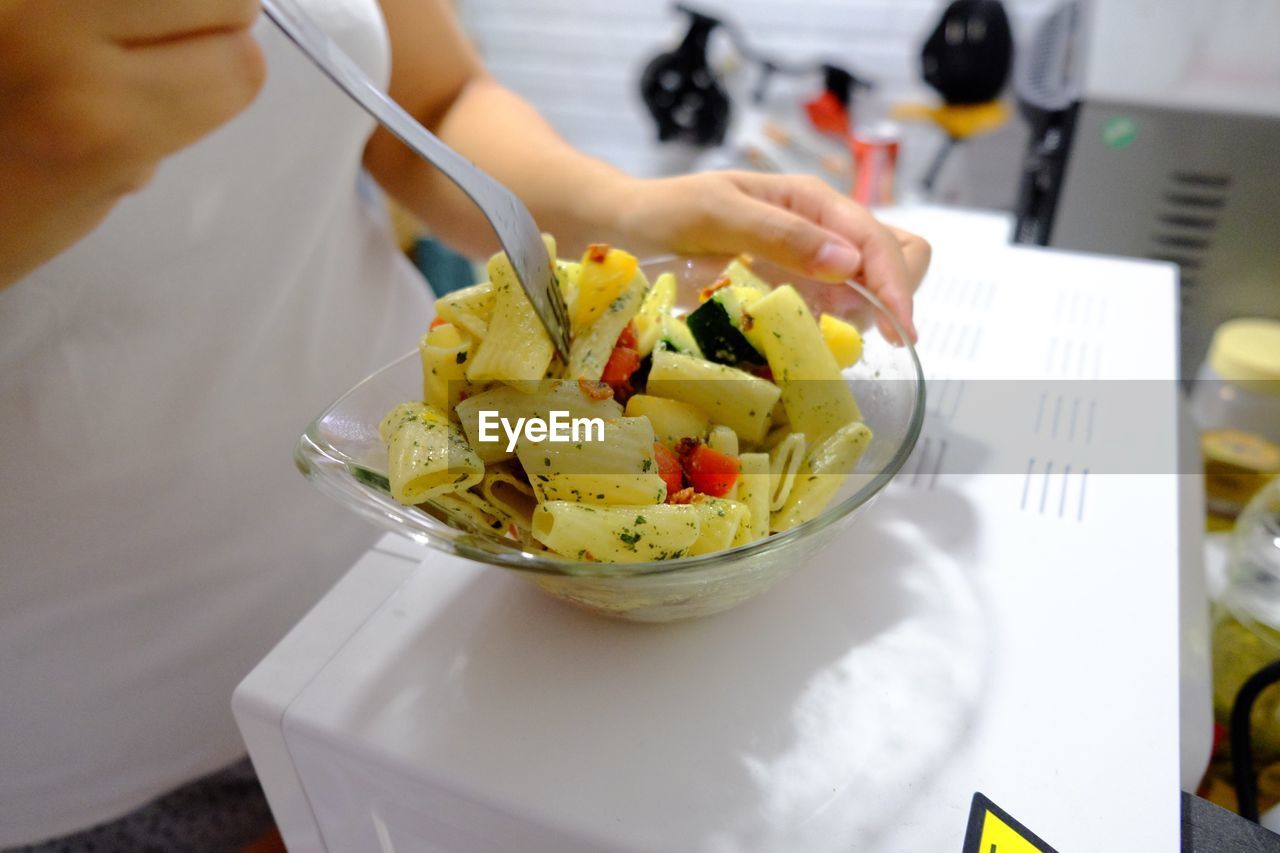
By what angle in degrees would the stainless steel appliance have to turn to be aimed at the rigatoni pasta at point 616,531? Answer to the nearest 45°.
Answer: approximately 90° to its left

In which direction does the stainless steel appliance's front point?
to the viewer's left

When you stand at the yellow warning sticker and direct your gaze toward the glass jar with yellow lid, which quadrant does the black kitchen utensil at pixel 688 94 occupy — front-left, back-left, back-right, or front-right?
front-left

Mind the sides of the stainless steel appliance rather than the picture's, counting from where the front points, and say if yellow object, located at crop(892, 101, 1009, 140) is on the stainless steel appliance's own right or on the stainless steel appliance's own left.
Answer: on the stainless steel appliance's own right

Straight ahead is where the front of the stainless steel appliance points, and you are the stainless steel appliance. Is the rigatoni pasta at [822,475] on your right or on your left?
on your left

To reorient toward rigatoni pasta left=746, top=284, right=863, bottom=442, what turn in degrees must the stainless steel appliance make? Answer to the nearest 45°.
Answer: approximately 90° to its left

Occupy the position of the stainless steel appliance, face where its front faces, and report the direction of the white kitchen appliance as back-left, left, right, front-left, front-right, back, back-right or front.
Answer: left

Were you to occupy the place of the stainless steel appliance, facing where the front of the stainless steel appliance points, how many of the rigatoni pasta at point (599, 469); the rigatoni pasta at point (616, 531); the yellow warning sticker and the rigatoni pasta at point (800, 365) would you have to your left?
4

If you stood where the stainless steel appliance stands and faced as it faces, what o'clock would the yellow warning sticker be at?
The yellow warning sticker is roughly at 9 o'clock from the stainless steel appliance.
